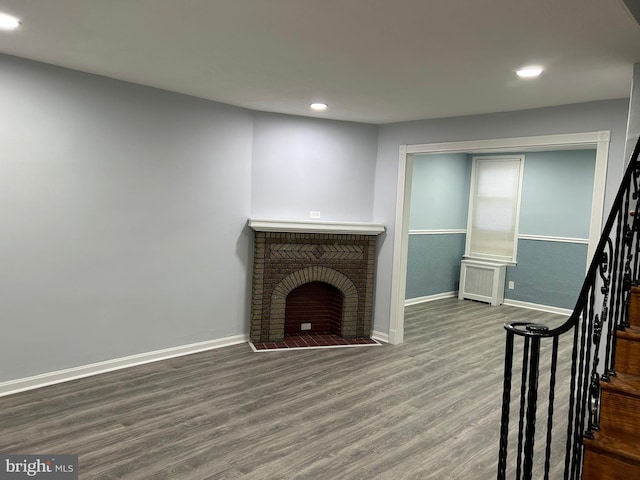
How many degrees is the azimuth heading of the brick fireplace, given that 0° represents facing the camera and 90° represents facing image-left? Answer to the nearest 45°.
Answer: approximately 0°

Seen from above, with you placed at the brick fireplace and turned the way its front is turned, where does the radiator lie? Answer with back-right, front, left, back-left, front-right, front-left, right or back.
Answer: back-left

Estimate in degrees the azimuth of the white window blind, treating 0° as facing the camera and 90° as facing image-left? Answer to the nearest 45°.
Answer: approximately 0°

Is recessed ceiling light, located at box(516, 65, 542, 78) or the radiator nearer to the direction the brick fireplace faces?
the recessed ceiling light

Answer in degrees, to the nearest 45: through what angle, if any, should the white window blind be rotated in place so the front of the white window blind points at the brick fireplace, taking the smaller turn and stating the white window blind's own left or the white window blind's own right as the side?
approximately 45° to the white window blind's own right

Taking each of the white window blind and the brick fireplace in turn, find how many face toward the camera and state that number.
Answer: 2

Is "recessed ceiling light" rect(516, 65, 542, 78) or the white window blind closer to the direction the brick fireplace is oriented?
the recessed ceiling light

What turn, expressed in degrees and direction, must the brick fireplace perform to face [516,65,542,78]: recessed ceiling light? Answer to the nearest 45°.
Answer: approximately 45° to its left

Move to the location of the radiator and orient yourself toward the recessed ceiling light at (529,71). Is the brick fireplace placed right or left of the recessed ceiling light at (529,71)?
right

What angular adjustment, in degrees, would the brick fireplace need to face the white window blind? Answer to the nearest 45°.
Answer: approximately 135° to its left
